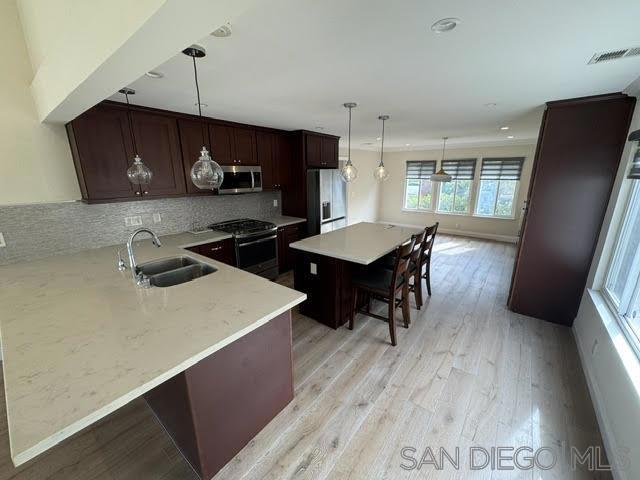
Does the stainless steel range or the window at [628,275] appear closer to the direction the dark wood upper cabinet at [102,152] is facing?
the window

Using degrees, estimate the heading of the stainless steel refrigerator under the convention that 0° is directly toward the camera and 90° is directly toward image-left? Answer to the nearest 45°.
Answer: approximately 315°

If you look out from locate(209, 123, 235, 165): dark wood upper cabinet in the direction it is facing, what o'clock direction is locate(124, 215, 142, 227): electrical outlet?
The electrical outlet is roughly at 4 o'clock from the dark wood upper cabinet.

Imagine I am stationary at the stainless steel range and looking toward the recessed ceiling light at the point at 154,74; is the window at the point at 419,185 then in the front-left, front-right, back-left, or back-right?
back-left

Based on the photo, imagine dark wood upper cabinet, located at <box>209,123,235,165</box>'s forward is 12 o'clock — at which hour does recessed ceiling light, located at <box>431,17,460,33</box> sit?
The recessed ceiling light is roughly at 1 o'clock from the dark wood upper cabinet.

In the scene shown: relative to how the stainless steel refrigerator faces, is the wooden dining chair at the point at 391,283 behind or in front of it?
in front
